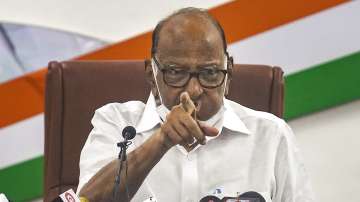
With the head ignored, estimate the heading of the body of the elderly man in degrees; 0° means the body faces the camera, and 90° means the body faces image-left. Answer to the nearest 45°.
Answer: approximately 0°
